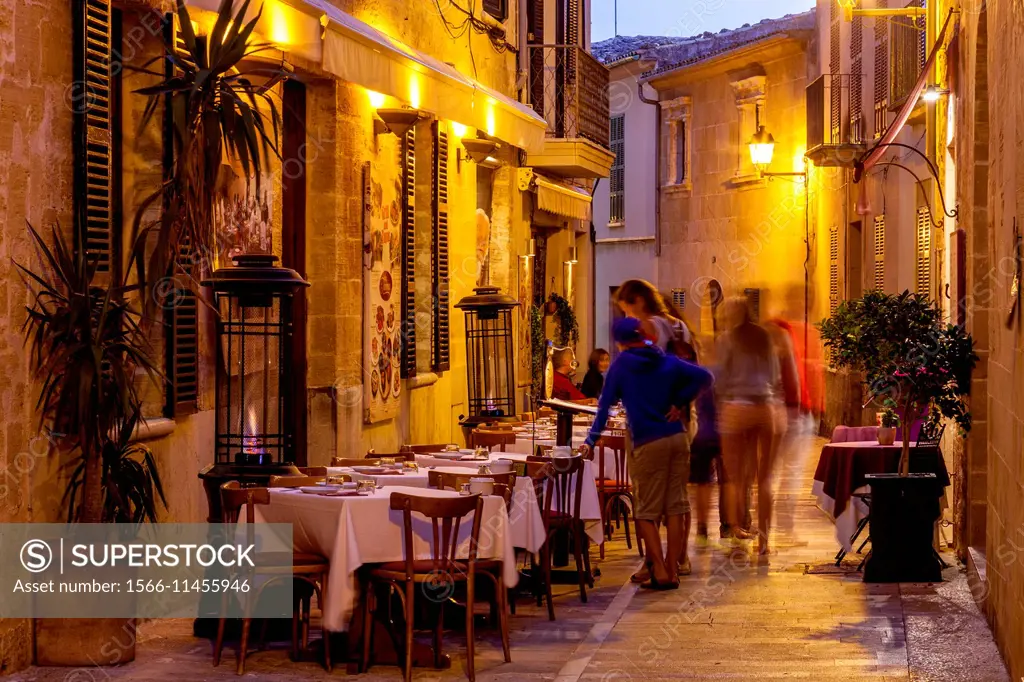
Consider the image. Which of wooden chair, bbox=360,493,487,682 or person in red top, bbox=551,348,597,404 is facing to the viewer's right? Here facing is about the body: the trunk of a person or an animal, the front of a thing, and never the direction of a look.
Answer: the person in red top

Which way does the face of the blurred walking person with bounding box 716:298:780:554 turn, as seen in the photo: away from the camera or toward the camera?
away from the camera

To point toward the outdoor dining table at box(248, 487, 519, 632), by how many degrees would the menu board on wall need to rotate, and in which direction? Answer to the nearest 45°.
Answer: approximately 45° to its right

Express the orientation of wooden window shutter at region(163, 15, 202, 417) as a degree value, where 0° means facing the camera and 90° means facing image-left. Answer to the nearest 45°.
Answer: approximately 315°

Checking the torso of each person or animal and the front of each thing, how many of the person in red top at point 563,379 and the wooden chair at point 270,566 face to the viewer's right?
2

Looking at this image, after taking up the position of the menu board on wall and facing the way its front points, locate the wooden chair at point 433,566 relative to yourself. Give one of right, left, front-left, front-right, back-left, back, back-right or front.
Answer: front-right

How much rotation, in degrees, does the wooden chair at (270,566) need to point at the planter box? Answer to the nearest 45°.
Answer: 0° — it already faces it

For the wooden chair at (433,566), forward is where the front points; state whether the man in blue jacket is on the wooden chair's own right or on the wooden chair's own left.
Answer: on the wooden chair's own right
